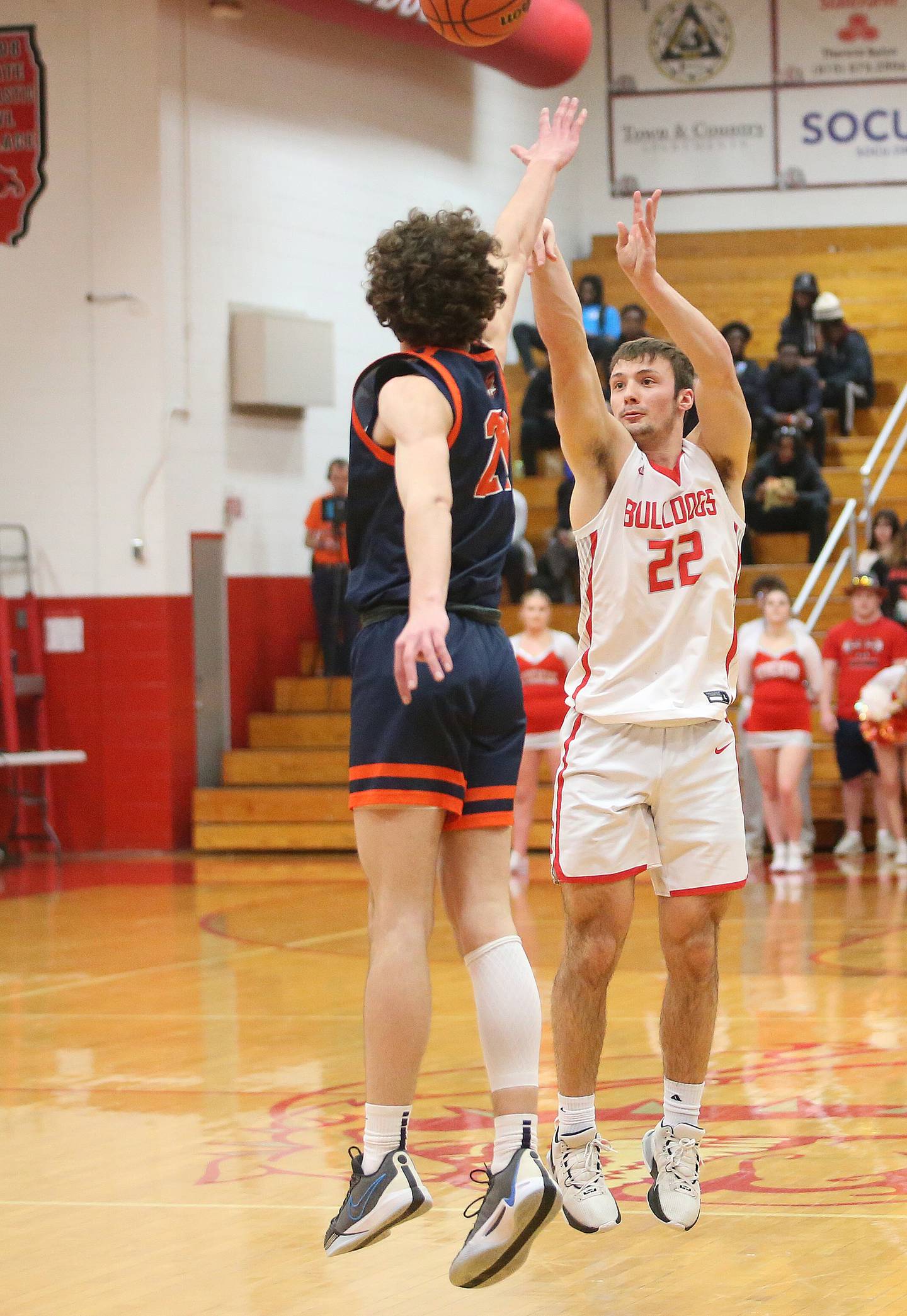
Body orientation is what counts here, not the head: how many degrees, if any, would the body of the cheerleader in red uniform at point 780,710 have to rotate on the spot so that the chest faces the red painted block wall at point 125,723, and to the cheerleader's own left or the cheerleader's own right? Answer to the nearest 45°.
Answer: approximately 90° to the cheerleader's own right

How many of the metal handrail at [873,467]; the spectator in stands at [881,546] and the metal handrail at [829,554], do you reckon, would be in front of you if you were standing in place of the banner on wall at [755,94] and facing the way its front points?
3

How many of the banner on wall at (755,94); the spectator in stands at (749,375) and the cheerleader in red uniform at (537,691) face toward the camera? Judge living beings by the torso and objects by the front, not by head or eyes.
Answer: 3

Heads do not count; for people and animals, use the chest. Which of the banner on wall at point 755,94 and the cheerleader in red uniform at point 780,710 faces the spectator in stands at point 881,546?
the banner on wall

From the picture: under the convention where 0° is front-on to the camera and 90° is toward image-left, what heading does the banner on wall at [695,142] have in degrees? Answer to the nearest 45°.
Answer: approximately 0°
